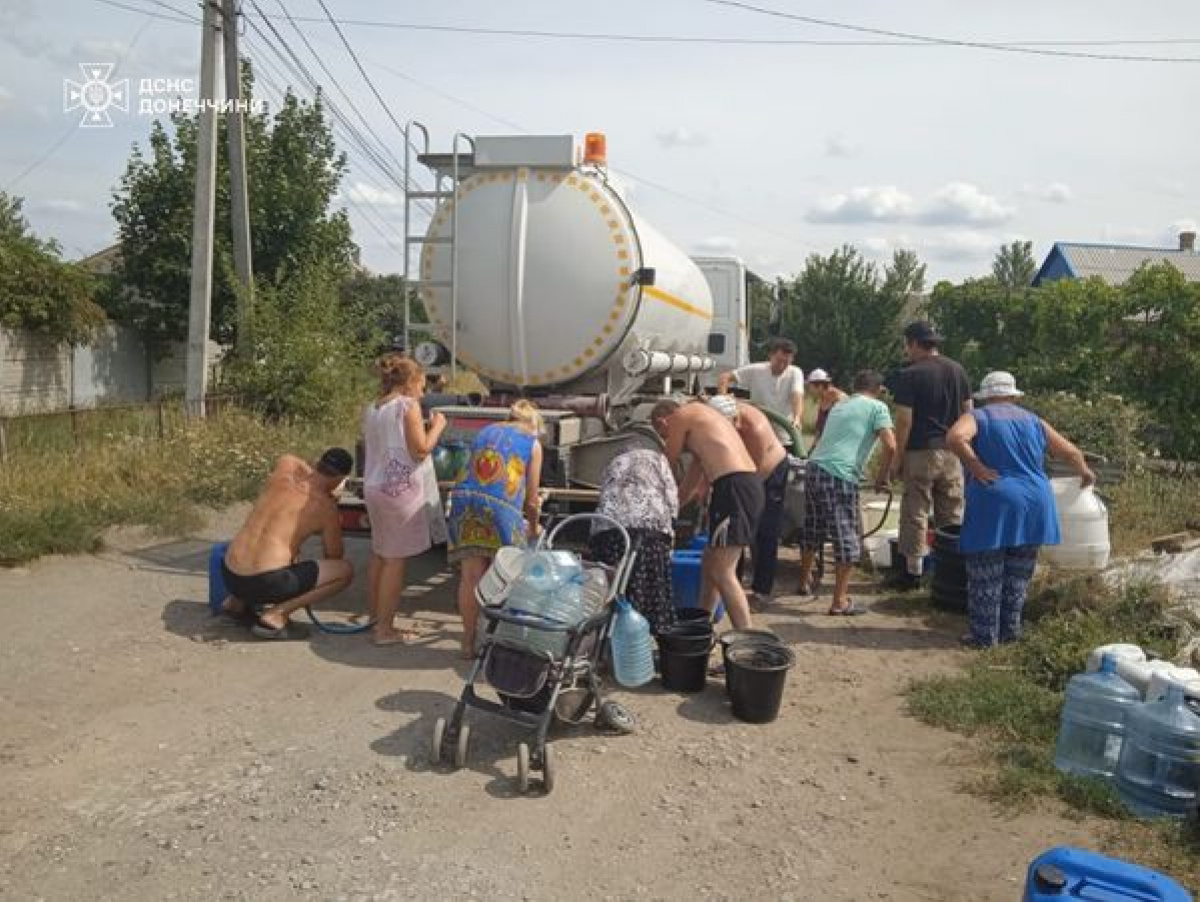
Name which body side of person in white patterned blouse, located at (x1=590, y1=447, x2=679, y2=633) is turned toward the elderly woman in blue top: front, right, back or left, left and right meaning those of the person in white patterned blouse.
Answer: right

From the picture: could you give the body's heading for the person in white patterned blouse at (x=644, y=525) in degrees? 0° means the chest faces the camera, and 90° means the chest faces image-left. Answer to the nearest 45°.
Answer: approximately 180°

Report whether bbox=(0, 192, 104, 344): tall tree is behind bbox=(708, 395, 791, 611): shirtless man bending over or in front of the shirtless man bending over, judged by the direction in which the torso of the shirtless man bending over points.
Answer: in front

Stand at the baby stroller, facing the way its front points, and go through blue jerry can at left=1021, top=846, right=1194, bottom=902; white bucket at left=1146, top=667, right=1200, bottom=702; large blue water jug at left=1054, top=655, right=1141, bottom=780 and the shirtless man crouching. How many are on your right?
1

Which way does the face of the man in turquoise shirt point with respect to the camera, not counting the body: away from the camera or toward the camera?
away from the camera

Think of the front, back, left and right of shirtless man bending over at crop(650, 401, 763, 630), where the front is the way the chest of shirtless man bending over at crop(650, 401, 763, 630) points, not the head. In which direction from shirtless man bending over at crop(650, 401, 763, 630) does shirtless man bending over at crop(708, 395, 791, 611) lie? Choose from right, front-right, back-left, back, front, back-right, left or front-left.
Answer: right

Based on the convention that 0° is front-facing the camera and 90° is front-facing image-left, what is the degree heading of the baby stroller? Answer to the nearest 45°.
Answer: approximately 45°

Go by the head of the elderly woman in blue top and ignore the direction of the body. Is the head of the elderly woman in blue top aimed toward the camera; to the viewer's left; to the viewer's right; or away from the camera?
away from the camera

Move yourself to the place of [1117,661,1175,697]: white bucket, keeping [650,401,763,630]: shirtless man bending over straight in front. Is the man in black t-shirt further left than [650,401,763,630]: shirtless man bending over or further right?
right
